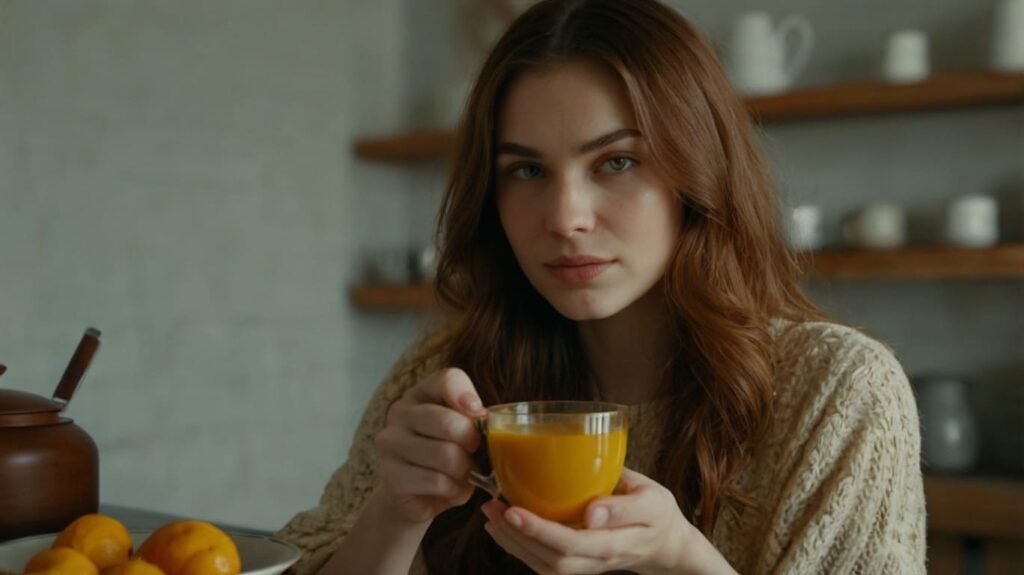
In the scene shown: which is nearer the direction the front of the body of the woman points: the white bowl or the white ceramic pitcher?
the white bowl

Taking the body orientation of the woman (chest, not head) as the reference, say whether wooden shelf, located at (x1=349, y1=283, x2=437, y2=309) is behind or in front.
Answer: behind

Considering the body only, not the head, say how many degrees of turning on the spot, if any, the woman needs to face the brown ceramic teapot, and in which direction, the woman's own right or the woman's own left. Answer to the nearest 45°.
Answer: approximately 90° to the woman's own right

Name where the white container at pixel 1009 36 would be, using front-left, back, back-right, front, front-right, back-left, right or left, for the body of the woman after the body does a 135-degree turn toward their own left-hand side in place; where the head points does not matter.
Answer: front

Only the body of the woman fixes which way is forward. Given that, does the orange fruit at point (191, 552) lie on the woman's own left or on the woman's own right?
on the woman's own right

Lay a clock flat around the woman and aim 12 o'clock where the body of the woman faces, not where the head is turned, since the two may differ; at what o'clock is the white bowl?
The white bowl is roughly at 2 o'clock from the woman.

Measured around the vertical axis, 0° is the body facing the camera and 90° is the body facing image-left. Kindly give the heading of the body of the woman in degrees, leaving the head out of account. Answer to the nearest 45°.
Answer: approximately 0°

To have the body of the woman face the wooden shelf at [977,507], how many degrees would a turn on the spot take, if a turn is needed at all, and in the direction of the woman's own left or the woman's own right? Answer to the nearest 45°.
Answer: approximately 135° to the woman's own left

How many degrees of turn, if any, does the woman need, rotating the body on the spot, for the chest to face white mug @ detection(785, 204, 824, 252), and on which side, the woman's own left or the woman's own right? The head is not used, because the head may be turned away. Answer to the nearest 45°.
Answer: approximately 180°

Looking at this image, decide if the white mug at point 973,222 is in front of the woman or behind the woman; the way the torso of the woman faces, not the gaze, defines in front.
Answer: behind

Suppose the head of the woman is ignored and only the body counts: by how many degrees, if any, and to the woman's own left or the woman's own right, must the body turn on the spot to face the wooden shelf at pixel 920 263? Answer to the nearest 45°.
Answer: approximately 135° to the woman's own left

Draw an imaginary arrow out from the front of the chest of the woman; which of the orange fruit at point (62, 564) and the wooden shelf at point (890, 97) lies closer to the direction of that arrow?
the orange fruit
